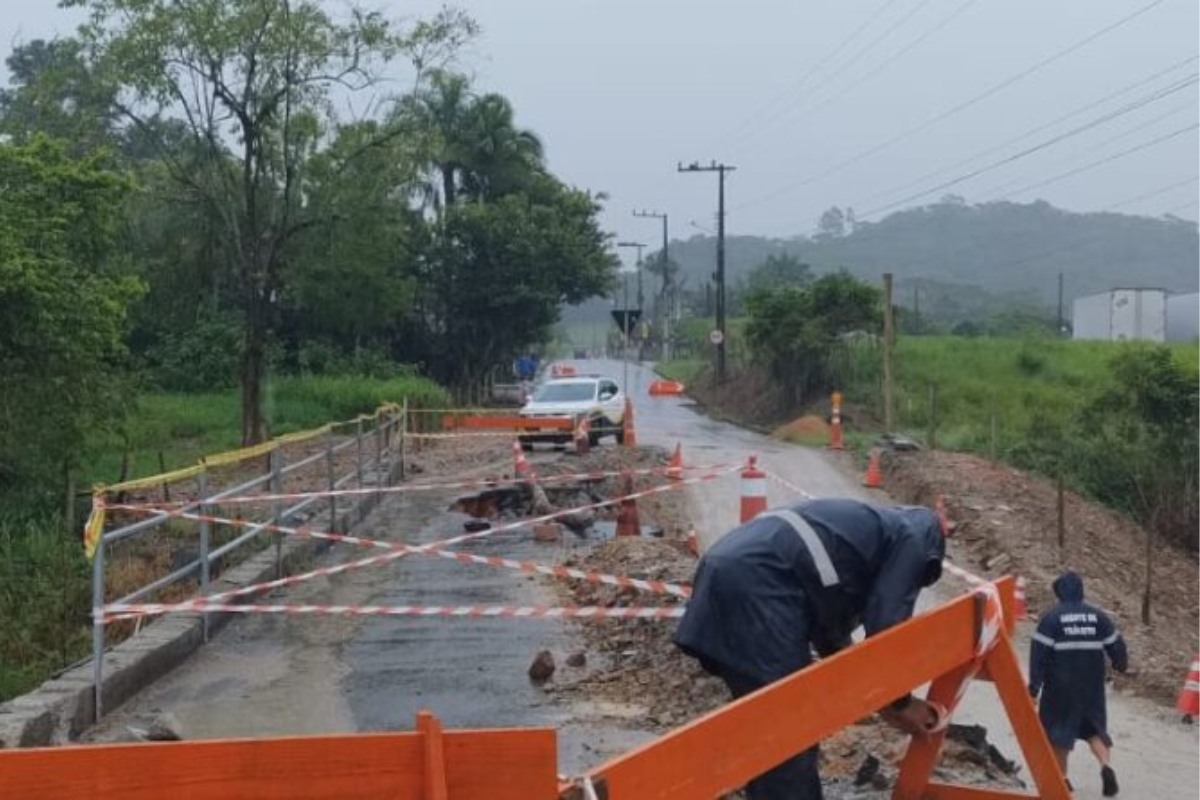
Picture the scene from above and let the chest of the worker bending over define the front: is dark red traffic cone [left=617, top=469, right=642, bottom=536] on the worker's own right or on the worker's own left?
on the worker's own left

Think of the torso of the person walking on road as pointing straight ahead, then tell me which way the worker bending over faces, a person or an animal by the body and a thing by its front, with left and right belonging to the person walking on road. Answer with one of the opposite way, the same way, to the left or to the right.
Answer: to the right

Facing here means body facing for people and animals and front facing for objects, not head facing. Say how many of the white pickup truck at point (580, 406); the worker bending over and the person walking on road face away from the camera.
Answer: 1

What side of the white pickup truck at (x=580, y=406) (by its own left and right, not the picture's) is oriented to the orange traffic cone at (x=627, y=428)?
left

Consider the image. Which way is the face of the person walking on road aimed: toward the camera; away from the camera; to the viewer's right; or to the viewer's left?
away from the camera

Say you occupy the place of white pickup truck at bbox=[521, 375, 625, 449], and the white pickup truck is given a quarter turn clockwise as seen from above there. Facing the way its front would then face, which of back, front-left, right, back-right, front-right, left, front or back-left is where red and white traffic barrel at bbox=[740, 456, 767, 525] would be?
back-left

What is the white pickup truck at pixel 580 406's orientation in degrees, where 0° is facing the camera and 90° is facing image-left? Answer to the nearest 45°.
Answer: approximately 45°

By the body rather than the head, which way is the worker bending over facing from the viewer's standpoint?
to the viewer's right

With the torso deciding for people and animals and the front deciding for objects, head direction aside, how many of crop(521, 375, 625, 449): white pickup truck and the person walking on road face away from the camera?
1

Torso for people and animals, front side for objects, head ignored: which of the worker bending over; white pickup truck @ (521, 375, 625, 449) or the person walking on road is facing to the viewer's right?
the worker bending over

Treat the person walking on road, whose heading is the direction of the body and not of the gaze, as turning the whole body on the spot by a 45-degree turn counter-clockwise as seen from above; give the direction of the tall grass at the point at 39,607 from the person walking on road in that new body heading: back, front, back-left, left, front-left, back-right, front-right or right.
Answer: front-left

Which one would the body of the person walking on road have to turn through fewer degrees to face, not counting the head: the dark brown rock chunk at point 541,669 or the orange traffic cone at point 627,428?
the orange traffic cone

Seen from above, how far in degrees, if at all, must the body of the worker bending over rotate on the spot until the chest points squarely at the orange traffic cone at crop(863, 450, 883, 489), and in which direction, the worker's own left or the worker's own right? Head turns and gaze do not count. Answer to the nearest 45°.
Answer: approximately 90° to the worker's own left

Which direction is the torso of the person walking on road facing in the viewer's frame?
away from the camera

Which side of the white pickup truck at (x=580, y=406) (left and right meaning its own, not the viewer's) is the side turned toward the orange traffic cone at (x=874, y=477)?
left

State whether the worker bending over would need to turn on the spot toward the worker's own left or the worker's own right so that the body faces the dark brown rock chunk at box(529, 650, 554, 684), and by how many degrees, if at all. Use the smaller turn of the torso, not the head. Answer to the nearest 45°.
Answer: approximately 135° to the worker's own left
